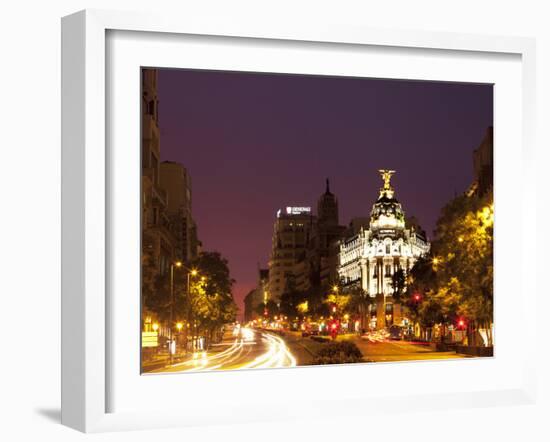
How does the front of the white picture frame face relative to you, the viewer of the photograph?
facing the viewer and to the right of the viewer
